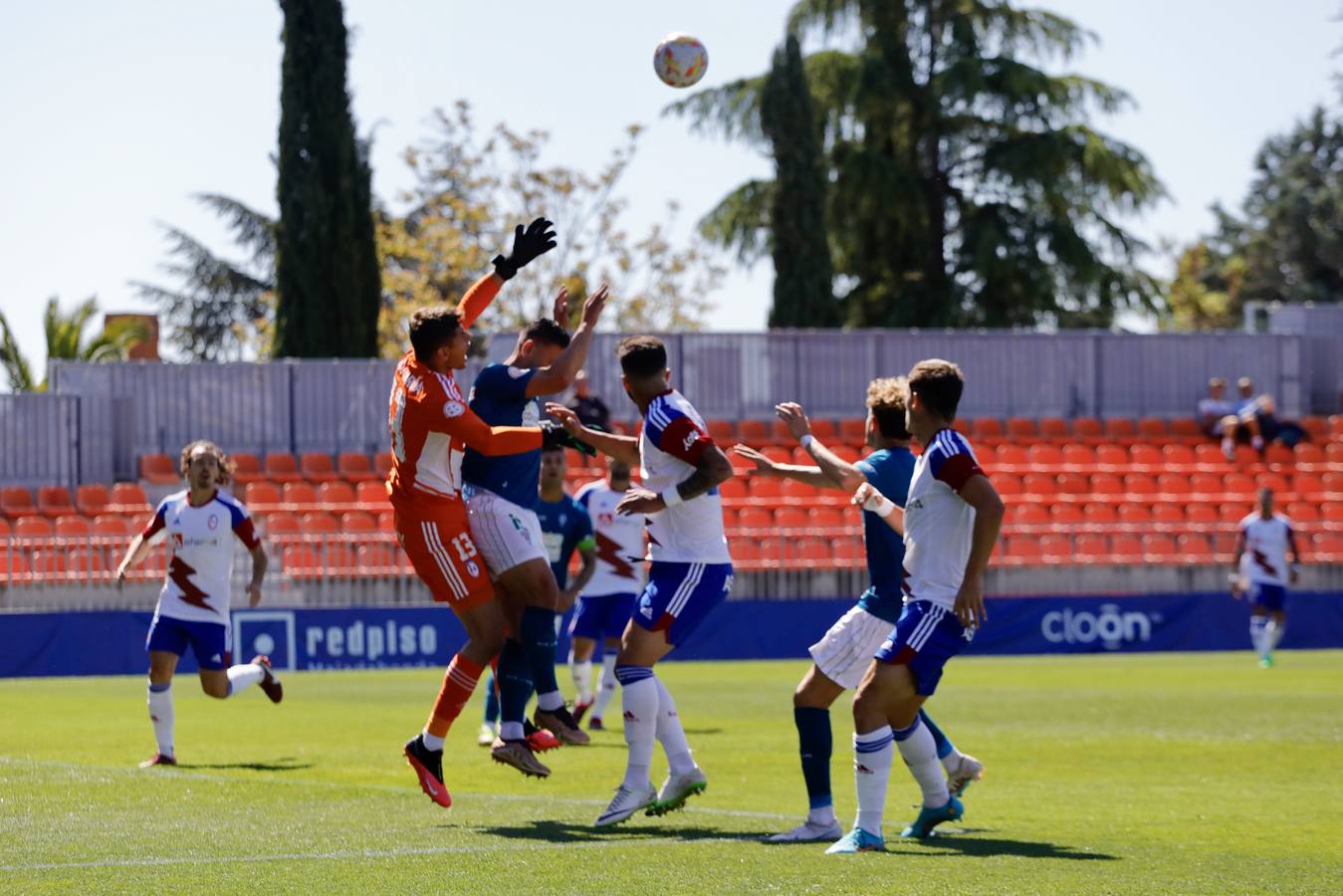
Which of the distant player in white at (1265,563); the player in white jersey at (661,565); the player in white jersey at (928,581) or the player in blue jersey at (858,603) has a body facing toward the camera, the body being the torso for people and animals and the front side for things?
the distant player in white

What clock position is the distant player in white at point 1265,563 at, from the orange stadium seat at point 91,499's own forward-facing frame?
The distant player in white is roughly at 10 o'clock from the orange stadium seat.

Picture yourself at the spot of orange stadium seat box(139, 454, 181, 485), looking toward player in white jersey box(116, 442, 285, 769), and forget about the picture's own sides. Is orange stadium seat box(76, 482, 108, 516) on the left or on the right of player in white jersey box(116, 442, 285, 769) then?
right

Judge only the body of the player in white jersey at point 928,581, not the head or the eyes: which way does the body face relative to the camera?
to the viewer's left

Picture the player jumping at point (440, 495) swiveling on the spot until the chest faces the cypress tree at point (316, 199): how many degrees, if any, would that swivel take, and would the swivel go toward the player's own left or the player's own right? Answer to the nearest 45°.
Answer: approximately 90° to the player's own left

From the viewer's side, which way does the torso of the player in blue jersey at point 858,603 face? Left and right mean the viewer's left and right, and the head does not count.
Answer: facing to the left of the viewer

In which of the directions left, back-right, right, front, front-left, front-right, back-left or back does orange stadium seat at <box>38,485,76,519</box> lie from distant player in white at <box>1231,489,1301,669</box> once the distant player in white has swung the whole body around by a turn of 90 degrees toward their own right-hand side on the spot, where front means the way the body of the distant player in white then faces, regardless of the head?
front

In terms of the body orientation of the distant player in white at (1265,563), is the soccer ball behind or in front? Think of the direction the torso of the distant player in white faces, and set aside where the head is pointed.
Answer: in front

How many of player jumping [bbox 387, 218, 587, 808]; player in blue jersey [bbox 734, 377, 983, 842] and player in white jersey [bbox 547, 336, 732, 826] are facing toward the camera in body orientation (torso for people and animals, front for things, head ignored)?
0

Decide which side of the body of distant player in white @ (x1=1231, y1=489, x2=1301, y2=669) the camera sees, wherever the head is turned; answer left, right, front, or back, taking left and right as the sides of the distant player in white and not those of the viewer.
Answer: front

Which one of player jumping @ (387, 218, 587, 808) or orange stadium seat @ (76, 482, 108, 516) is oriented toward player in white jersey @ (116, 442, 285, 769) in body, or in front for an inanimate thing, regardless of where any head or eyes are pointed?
the orange stadium seat

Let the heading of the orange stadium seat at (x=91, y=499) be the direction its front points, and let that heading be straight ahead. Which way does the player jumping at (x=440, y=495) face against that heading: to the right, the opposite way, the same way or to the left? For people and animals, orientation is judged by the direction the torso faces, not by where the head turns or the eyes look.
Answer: to the left

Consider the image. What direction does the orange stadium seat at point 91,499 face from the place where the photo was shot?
facing the viewer

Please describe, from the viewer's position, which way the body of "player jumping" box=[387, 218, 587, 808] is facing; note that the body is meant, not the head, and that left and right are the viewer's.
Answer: facing to the right of the viewer

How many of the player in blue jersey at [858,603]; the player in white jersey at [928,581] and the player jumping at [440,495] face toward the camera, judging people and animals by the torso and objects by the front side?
0
